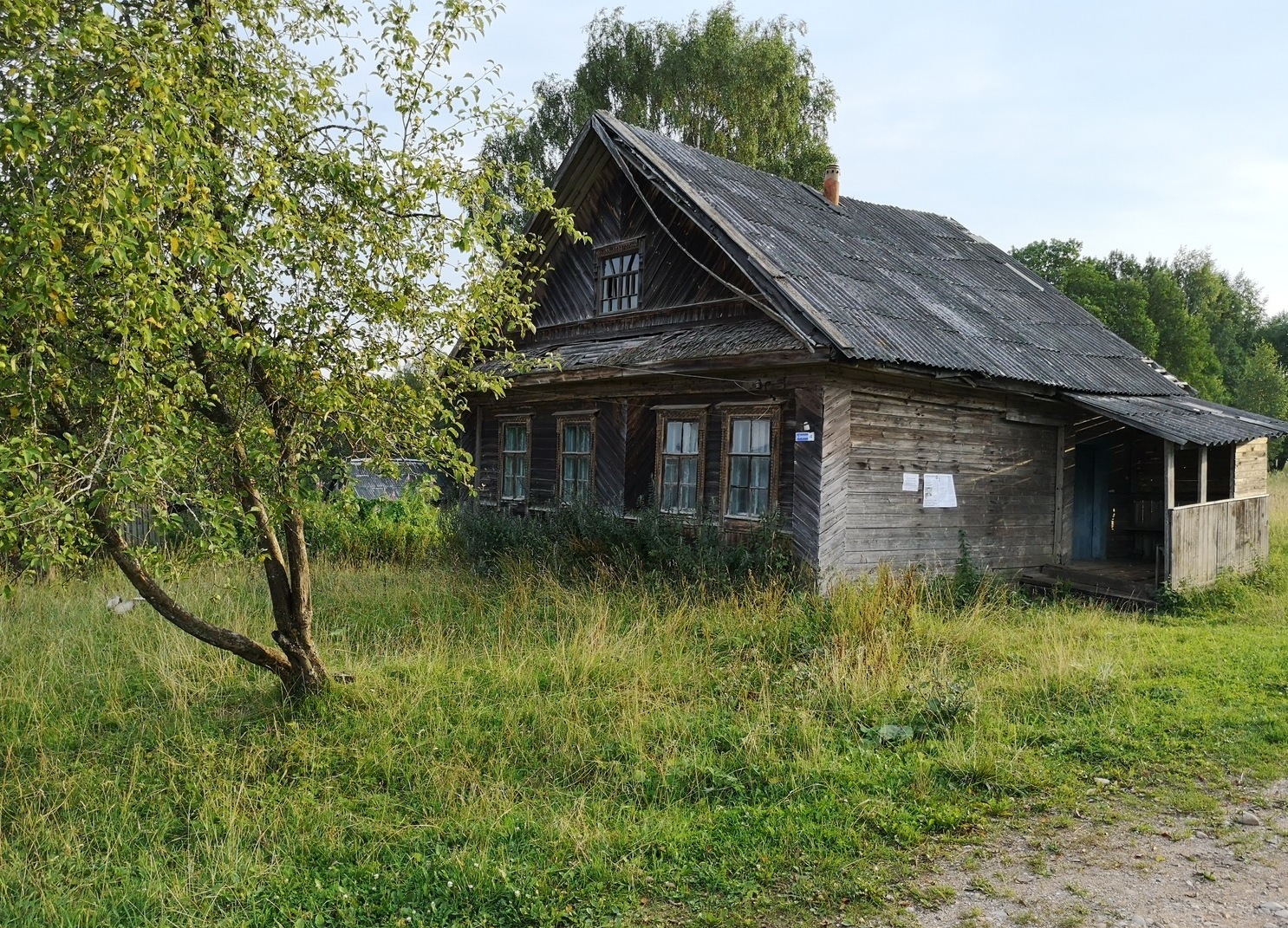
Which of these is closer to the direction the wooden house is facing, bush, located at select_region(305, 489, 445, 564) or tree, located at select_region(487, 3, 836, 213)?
the bush

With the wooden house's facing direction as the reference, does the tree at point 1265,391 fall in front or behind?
behind

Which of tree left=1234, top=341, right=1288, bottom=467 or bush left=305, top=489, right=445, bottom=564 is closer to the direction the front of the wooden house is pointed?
the bush

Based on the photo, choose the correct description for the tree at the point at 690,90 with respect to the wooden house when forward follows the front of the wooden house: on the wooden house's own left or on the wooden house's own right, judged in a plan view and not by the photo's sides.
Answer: on the wooden house's own right

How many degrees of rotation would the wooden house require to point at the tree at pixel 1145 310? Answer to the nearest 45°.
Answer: approximately 135° to its right

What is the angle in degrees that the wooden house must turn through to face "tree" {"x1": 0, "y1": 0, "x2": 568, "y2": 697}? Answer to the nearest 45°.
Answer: approximately 45° to its left

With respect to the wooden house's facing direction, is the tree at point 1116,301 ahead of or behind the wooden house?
behind

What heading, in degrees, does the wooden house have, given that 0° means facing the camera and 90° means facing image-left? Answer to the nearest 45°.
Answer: approximately 45°
